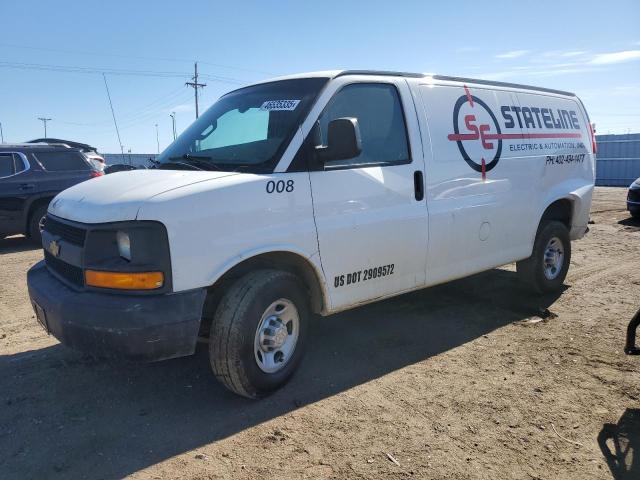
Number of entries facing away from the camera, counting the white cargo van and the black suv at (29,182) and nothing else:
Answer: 0

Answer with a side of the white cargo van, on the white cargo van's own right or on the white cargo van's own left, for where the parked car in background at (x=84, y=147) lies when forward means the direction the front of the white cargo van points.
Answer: on the white cargo van's own right

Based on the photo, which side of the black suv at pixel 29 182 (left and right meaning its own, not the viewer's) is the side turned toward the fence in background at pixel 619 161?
back

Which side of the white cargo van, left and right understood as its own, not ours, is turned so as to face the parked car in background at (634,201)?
back

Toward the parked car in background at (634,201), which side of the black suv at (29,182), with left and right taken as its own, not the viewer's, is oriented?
back

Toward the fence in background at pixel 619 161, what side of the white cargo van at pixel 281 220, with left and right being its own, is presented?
back

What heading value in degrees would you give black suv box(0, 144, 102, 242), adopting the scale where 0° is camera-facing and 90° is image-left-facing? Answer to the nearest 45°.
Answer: approximately 90°

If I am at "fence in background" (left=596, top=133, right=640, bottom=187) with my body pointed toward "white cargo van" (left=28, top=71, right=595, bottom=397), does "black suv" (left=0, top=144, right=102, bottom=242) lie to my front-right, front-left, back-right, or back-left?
front-right
